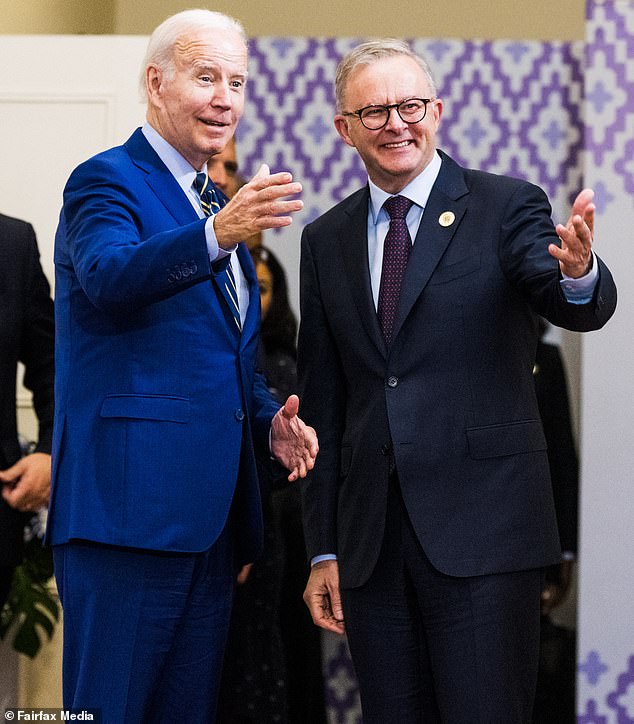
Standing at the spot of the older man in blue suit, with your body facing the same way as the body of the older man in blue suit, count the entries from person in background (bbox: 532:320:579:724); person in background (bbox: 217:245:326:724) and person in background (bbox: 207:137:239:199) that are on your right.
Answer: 0

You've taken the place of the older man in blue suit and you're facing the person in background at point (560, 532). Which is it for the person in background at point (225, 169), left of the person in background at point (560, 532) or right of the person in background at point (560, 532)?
left

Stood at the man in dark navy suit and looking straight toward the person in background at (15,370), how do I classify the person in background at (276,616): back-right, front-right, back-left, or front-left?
front-right

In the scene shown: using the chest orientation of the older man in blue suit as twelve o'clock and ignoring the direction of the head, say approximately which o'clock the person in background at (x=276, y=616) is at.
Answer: The person in background is roughly at 8 o'clock from the older man in blue suit.

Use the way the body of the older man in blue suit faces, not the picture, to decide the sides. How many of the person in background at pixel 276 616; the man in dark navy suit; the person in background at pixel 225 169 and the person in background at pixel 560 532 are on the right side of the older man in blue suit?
0

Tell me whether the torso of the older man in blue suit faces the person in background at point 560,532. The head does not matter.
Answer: no

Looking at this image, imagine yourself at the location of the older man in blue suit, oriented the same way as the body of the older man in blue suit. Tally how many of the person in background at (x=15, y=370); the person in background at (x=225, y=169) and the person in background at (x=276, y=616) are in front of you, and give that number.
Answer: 0

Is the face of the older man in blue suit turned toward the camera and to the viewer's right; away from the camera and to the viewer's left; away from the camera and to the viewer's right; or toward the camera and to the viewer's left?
toward the camera and to the viewer's right

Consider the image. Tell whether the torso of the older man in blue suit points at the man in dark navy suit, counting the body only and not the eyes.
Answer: no

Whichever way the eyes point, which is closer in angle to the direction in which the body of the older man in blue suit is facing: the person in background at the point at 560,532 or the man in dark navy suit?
the man in dark navy suit

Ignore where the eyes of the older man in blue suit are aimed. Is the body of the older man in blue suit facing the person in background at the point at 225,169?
no

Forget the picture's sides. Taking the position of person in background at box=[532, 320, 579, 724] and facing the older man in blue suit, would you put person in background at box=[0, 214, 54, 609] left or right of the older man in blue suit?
right

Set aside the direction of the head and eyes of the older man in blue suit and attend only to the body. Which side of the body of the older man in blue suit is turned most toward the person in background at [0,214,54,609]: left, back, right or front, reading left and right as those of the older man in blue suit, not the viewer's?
back
